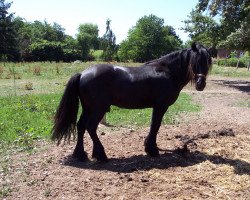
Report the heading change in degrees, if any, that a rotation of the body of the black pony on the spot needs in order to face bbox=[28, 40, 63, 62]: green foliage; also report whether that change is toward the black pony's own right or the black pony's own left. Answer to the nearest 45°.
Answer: approximately 90° to the black pony's own left

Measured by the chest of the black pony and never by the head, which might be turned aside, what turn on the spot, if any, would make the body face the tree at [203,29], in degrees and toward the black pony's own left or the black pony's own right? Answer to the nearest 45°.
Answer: approximately 90° to the black pony's own left

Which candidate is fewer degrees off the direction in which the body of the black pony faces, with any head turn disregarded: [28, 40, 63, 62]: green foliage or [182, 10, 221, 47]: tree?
the tree

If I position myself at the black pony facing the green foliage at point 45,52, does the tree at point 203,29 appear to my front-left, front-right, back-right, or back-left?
front-right

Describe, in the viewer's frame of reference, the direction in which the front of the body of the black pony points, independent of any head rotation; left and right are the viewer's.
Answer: facing to the right of the viewer

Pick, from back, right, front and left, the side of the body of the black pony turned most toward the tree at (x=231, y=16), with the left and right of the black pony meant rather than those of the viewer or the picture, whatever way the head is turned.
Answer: left
